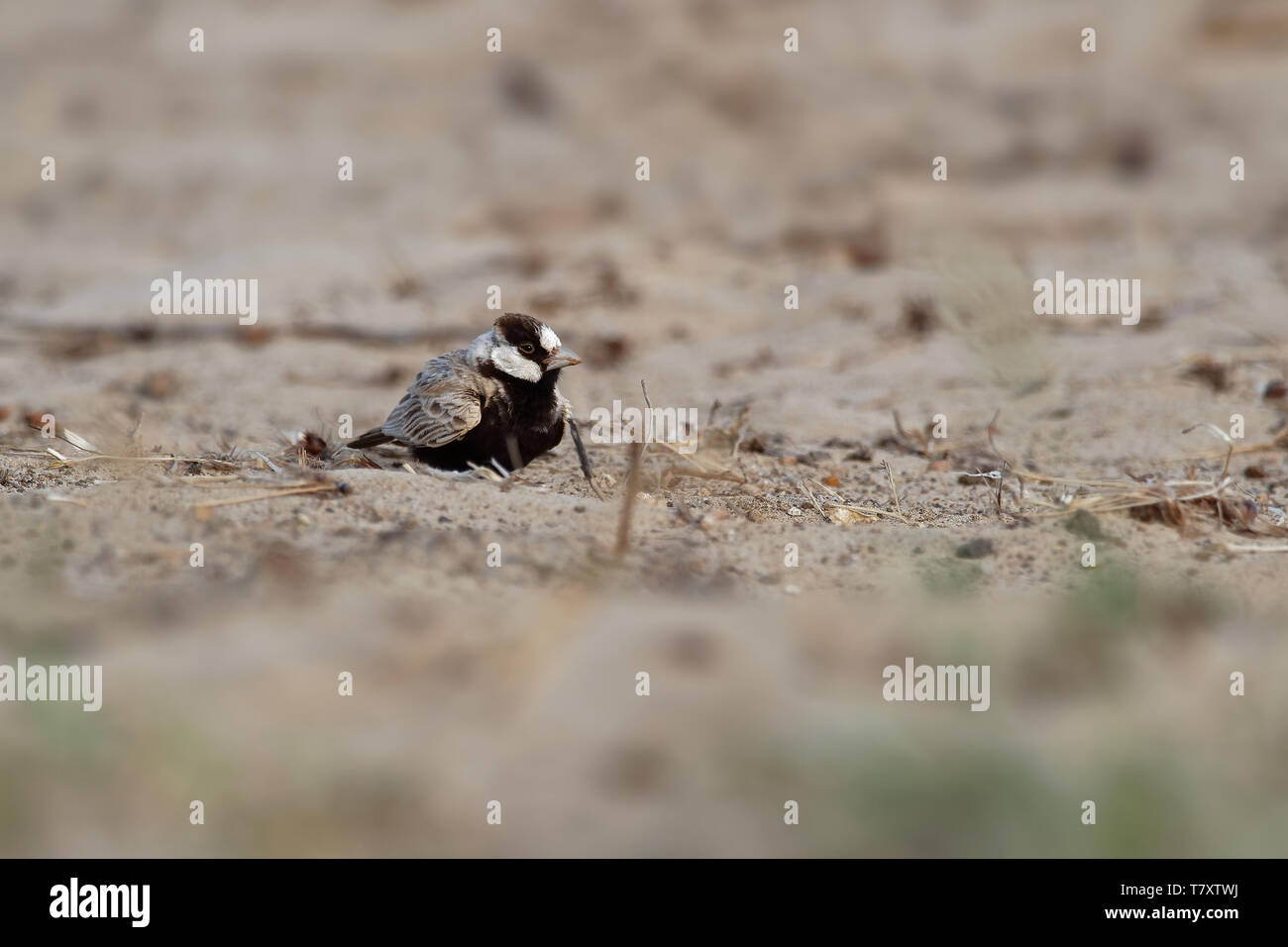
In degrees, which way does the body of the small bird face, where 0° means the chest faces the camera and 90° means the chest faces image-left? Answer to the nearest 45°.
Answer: approximately 315°
